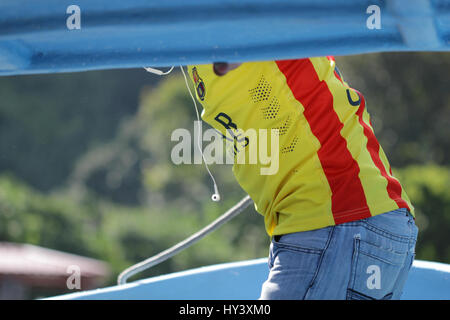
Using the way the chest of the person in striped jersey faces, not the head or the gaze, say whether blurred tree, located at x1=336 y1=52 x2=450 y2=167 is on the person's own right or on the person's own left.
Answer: on the person's own right

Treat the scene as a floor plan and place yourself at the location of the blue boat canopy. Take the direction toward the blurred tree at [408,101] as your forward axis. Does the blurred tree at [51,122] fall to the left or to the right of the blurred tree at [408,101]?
left
